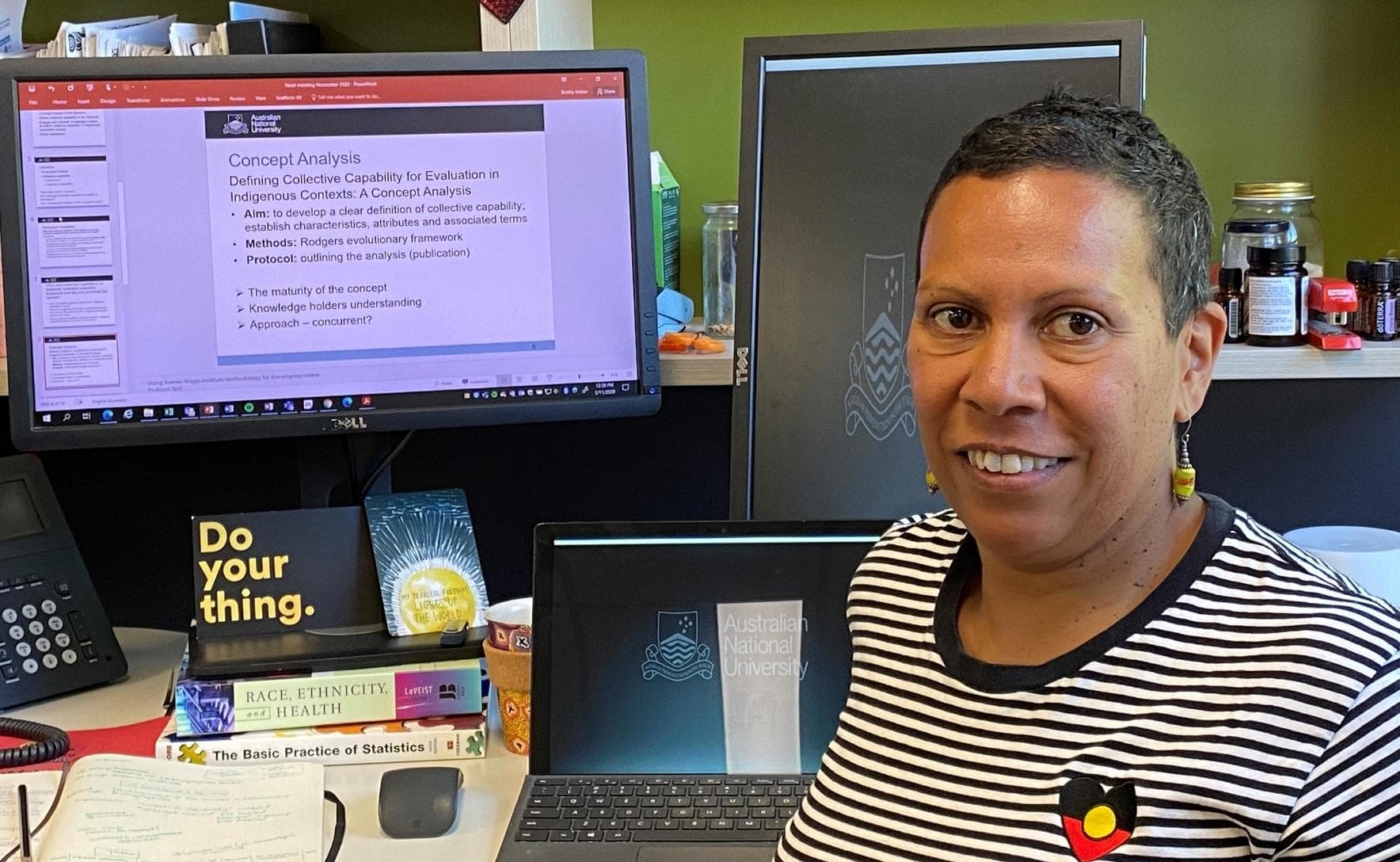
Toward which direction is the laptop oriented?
toward the camera

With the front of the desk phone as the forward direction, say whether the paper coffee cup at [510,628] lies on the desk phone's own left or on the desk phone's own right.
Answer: on the desk phone's own left

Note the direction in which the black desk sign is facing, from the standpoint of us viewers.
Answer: facing the viewer

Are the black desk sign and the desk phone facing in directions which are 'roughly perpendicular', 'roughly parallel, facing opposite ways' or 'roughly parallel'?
roughly parallel

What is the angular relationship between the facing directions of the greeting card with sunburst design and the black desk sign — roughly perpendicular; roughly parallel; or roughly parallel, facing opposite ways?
roughly parallel

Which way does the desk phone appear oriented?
toward the camera

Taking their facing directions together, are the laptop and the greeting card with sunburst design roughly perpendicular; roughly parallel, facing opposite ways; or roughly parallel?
roughly parallel

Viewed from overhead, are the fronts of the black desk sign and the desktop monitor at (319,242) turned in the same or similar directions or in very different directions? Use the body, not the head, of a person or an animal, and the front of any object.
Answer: same or similar directions

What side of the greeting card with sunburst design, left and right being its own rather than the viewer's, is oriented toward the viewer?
front

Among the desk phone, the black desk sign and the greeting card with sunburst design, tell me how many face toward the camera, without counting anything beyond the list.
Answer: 3

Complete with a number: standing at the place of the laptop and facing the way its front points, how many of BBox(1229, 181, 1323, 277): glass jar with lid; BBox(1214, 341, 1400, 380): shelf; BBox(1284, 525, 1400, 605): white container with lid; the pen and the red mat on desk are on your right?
2

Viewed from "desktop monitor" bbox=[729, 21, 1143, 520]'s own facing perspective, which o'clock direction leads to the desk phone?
The desk phone is roughly at 3 o'clock from the desktop monitor.

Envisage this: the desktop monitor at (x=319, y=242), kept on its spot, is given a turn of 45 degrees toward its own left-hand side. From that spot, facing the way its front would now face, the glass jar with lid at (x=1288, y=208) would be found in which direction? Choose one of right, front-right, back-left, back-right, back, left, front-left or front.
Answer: front-left

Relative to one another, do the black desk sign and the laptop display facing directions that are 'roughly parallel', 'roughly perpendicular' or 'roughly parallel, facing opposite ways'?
roughly parallel

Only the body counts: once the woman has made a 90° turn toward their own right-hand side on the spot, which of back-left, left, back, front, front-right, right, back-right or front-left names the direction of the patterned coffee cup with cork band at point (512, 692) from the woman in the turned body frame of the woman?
front

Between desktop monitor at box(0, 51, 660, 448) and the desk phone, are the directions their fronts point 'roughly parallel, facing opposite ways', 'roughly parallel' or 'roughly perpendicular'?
roughly parallel

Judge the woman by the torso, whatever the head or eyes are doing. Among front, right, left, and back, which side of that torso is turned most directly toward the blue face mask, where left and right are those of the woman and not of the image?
right
